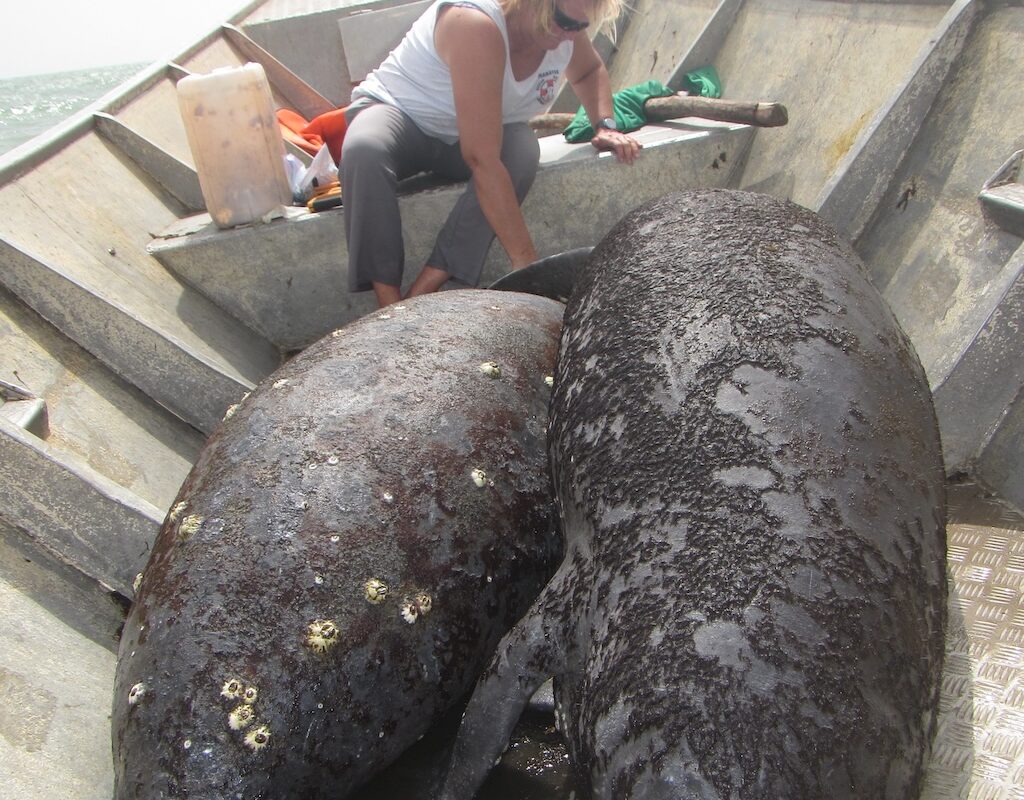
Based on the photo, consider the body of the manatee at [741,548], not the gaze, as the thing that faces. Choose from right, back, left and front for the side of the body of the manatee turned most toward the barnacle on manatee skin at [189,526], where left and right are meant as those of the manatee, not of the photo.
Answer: right

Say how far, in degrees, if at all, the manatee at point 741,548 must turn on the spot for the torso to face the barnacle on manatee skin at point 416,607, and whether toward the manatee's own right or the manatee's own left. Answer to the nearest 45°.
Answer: approximately 90° to the manatee's own right

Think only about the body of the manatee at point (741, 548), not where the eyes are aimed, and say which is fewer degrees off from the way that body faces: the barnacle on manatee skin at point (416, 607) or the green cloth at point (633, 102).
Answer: the barnacle on manatee skin

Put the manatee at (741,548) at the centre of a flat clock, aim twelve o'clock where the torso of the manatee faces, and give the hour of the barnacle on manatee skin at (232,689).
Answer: The barnacle on manatee skin is roughly at 2 o'clock from the manatee.

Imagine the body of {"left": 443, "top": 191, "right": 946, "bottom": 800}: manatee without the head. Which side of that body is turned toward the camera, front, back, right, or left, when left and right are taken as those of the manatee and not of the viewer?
front

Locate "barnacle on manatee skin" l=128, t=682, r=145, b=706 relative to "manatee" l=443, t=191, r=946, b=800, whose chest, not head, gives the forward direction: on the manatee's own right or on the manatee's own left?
on the manatee's own right

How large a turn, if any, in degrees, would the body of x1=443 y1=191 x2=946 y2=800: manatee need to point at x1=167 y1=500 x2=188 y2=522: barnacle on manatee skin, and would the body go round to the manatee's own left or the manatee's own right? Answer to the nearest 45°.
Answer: approximately 90° to the manatee's own right

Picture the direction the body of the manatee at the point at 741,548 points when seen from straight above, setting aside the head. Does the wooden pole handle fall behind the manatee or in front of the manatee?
behind

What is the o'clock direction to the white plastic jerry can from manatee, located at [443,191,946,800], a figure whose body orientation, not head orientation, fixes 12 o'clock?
The white plastic jerry can is roughly at 4 o'clock from the manatee.

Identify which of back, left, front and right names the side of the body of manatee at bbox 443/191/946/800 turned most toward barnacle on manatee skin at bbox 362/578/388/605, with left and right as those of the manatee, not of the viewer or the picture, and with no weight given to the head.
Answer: right
